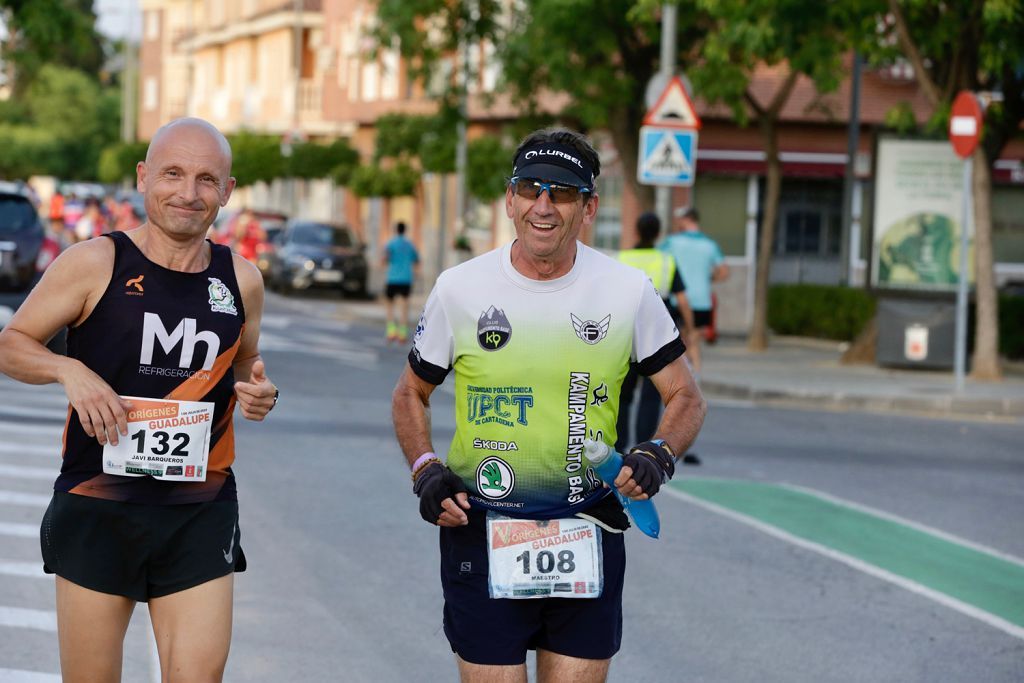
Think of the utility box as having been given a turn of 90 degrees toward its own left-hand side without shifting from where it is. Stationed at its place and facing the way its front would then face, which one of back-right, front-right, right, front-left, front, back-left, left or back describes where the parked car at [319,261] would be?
back-left

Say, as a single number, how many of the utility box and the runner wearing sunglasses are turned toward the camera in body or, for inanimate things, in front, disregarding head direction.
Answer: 2

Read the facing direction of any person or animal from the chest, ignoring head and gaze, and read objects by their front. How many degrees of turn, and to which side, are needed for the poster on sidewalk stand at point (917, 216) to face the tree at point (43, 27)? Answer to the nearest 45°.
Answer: approximately 90° to its right

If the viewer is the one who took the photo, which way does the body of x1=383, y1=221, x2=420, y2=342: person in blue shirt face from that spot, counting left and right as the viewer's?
facing away from the viewer

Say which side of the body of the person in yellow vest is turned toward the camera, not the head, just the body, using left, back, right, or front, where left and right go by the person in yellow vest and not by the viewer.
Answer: back

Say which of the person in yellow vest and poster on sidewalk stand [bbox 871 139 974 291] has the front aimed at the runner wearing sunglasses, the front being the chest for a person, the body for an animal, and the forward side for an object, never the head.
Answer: the poster on sidewalk stand

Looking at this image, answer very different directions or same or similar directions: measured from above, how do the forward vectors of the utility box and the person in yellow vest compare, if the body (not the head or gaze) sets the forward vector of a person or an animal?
very different directions

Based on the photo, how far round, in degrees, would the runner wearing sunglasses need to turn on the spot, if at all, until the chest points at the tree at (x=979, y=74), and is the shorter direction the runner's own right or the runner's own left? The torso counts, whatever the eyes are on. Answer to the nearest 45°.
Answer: approximately 180°

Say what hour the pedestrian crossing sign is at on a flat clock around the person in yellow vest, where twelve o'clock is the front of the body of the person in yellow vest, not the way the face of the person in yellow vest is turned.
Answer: The pedestrian crossing sign is roughly at 12 o'clock from the person in yellow vest.

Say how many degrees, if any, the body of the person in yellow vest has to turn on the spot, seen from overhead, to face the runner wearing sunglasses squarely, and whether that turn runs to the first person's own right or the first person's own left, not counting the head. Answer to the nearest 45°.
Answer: approximately 180°

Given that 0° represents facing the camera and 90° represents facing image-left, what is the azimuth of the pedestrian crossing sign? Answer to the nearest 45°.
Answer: approximately 0°
